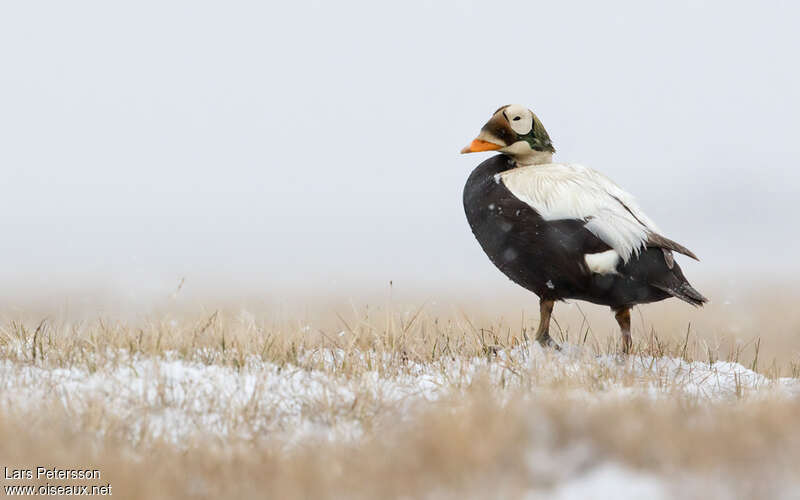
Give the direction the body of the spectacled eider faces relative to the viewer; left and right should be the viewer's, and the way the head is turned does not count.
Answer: facing to the left of the viewer
